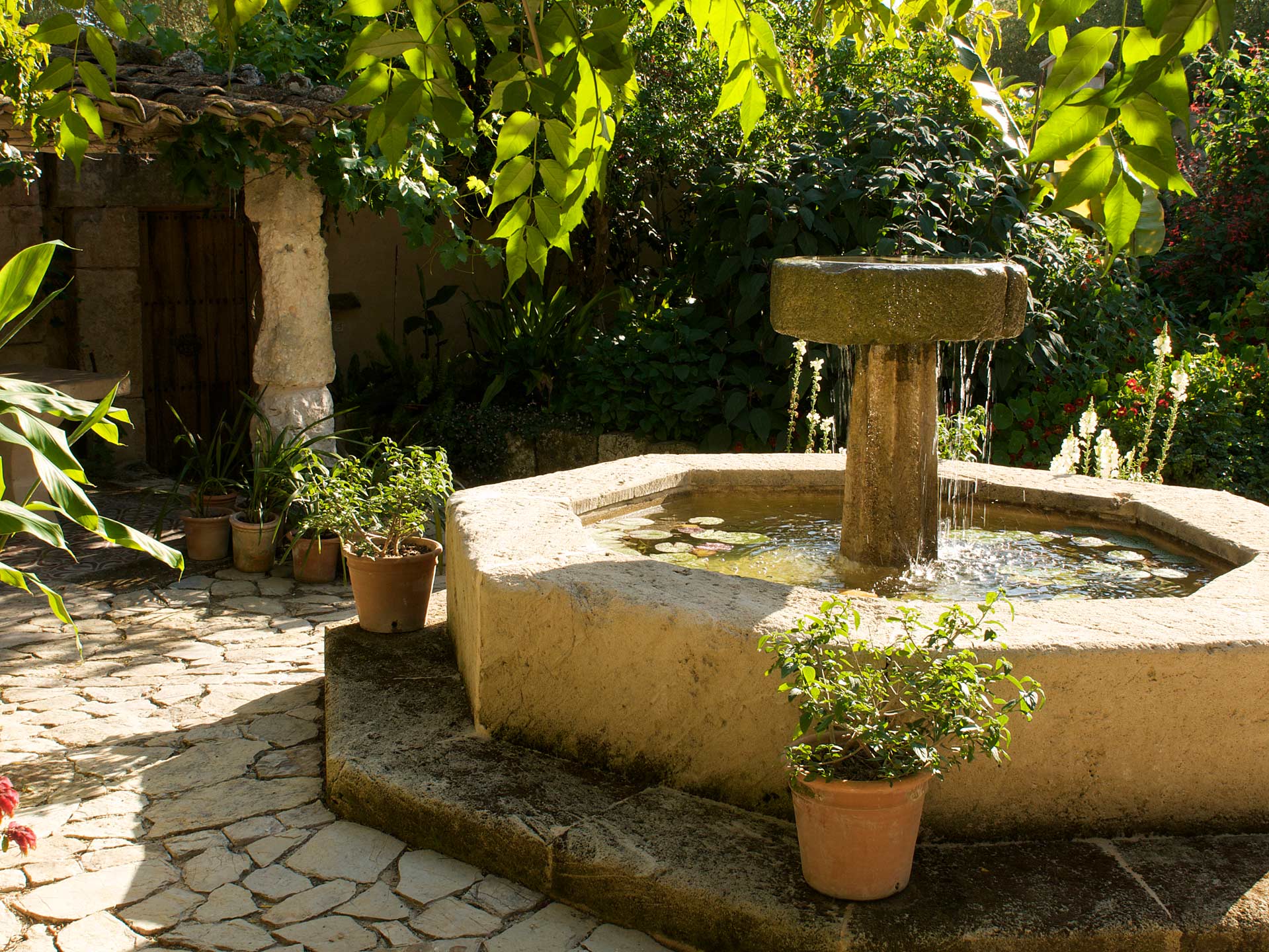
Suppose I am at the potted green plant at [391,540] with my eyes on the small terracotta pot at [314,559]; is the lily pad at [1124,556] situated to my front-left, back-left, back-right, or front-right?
back-right

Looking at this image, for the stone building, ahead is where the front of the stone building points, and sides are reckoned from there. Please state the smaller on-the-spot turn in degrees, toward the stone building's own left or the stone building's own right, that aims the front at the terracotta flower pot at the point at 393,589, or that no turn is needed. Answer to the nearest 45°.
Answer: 0° — it already faces it

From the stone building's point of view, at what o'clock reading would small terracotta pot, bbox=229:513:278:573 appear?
The small terracotta pot is roughly at 12 o'clock from the stone building.

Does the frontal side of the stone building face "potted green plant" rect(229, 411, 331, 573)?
yes

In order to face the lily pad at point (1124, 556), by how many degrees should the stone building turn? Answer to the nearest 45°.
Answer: approximately 45° to its left

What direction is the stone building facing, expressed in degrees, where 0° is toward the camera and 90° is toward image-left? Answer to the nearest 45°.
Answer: approximately 0°

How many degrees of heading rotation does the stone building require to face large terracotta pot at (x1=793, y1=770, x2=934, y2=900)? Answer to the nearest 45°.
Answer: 0° — it already faces it

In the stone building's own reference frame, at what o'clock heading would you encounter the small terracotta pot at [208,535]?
The small terracotta pot is roughly at 12 o'clock from the stone building.

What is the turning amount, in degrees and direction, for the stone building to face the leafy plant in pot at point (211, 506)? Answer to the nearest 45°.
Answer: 0° — it already faces it

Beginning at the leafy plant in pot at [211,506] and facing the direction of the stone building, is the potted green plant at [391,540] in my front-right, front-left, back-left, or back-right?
back-right
